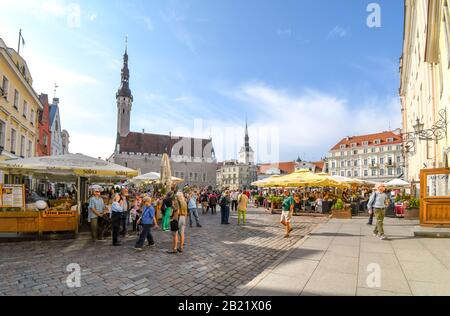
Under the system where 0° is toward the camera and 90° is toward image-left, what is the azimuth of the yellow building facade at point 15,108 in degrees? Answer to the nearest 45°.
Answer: approximately 270°

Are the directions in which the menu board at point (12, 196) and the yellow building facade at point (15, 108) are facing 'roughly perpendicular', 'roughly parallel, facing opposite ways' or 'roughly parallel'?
roughly perpendicular

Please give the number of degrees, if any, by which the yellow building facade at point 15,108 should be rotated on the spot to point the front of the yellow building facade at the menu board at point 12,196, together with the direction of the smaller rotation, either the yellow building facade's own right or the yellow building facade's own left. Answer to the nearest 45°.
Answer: approximately 90° to the yellow building facade's own right

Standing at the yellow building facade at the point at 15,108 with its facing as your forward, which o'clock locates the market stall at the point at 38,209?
The market stall is roughly at 3 o'clock from the yellow building facade.

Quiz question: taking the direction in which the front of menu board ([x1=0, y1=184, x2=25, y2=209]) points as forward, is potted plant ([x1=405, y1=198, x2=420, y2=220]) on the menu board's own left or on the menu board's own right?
on the menu board's own left

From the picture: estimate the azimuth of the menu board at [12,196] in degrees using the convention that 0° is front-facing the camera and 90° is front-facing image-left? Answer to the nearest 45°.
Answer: approximately 0°
